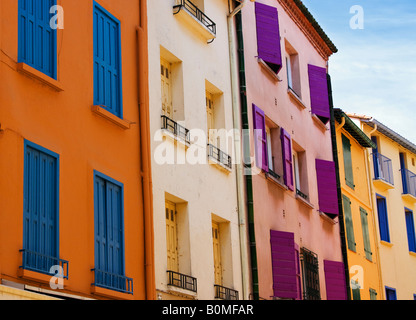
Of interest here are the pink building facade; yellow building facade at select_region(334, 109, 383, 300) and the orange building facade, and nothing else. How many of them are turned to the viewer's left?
0

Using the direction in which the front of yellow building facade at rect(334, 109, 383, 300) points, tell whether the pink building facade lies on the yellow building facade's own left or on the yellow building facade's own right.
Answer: on the yellow building facade's own right

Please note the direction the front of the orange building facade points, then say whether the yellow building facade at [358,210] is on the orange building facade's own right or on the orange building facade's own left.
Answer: on the orange building facade's own left

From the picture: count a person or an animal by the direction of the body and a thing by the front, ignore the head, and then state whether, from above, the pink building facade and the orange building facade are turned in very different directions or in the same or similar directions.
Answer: same or similar directions

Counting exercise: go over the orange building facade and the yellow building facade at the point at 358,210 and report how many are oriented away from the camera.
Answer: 0

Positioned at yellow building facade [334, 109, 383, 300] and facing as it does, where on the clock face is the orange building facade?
The orange building facade is roughly at 2 o'clock from the yellow building facade.

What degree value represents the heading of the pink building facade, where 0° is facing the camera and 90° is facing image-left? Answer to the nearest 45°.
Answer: approximately 315°

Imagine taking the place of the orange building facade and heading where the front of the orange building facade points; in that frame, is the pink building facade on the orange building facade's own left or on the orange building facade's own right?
on the orange building facade's own left

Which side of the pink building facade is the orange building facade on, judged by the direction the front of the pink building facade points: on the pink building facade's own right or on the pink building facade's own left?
on the pink building facade's own right

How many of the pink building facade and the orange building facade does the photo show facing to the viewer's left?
0

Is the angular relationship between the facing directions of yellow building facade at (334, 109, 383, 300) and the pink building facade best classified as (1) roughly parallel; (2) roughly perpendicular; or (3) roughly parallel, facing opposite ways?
roughly parallel
